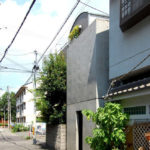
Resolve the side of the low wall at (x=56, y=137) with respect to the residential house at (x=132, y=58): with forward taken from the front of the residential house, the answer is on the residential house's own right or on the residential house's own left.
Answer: on the residential house's own right

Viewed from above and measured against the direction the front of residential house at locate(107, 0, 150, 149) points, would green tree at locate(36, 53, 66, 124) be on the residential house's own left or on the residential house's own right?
on the residential house's own right

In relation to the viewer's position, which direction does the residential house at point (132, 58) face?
facing the viewer and to the left of the viewer

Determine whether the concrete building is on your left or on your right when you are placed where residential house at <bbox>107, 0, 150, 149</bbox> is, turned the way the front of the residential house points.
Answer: on your right
